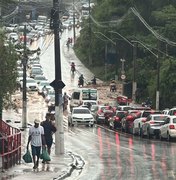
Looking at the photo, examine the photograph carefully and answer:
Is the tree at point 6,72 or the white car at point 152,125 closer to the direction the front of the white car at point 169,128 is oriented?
the white car

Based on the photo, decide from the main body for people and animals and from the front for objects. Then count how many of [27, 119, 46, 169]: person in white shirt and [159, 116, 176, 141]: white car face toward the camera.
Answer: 1

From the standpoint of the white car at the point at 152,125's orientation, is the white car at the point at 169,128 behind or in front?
behind
